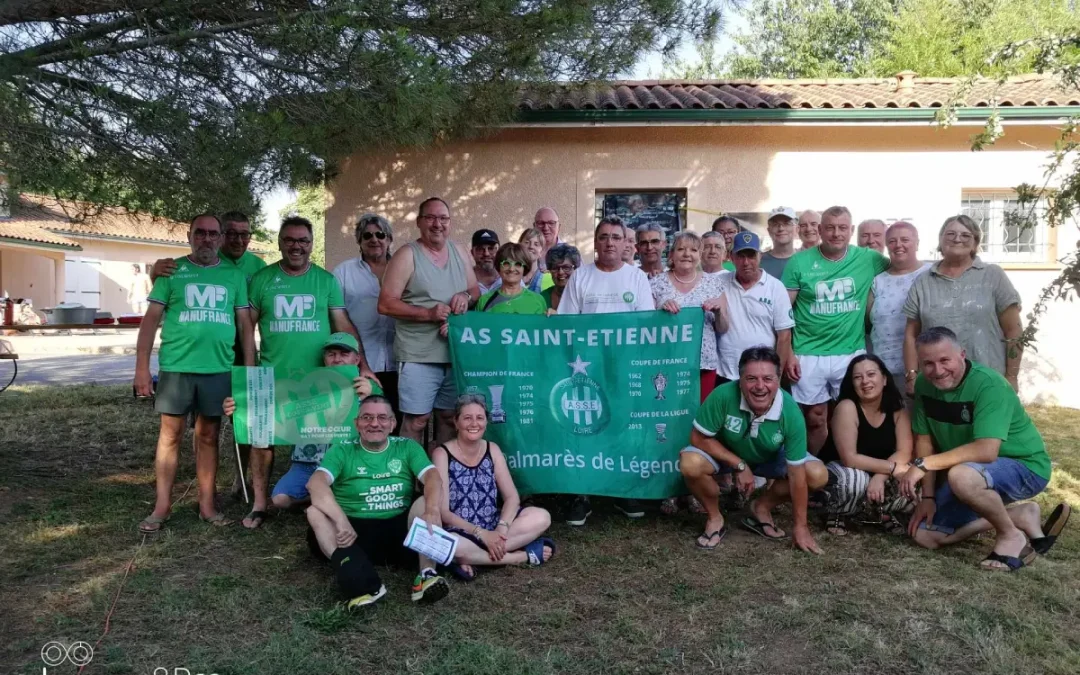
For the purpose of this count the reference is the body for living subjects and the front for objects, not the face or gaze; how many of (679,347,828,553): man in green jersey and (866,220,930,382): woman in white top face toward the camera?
2

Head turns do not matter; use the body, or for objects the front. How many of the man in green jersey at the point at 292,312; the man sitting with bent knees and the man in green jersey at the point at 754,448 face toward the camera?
3

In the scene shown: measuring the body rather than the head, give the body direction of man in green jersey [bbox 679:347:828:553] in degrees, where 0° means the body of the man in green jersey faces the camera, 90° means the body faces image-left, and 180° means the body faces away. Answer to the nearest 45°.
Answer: approximately 0°

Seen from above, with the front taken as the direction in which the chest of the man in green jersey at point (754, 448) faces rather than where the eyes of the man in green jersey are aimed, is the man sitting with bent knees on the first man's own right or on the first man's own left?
on the first man's own right

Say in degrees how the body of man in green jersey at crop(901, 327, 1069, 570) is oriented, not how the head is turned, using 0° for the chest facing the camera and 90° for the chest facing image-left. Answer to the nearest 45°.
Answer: approximately 45°

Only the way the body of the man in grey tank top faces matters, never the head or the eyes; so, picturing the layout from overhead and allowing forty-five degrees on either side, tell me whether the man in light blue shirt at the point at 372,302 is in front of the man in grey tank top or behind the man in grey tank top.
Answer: behind

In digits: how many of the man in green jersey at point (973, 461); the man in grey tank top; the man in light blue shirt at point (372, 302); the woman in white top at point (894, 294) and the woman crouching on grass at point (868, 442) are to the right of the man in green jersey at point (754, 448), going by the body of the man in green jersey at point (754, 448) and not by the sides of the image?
2

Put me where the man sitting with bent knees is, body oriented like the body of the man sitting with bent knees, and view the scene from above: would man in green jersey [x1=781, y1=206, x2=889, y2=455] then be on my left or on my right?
on my left

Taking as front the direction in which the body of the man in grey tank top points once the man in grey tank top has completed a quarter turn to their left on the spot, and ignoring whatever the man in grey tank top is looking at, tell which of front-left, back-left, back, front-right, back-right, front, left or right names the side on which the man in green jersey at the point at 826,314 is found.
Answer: front-right

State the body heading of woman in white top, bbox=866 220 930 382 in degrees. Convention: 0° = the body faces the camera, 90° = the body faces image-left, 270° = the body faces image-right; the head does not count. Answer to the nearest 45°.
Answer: approximately 0°
